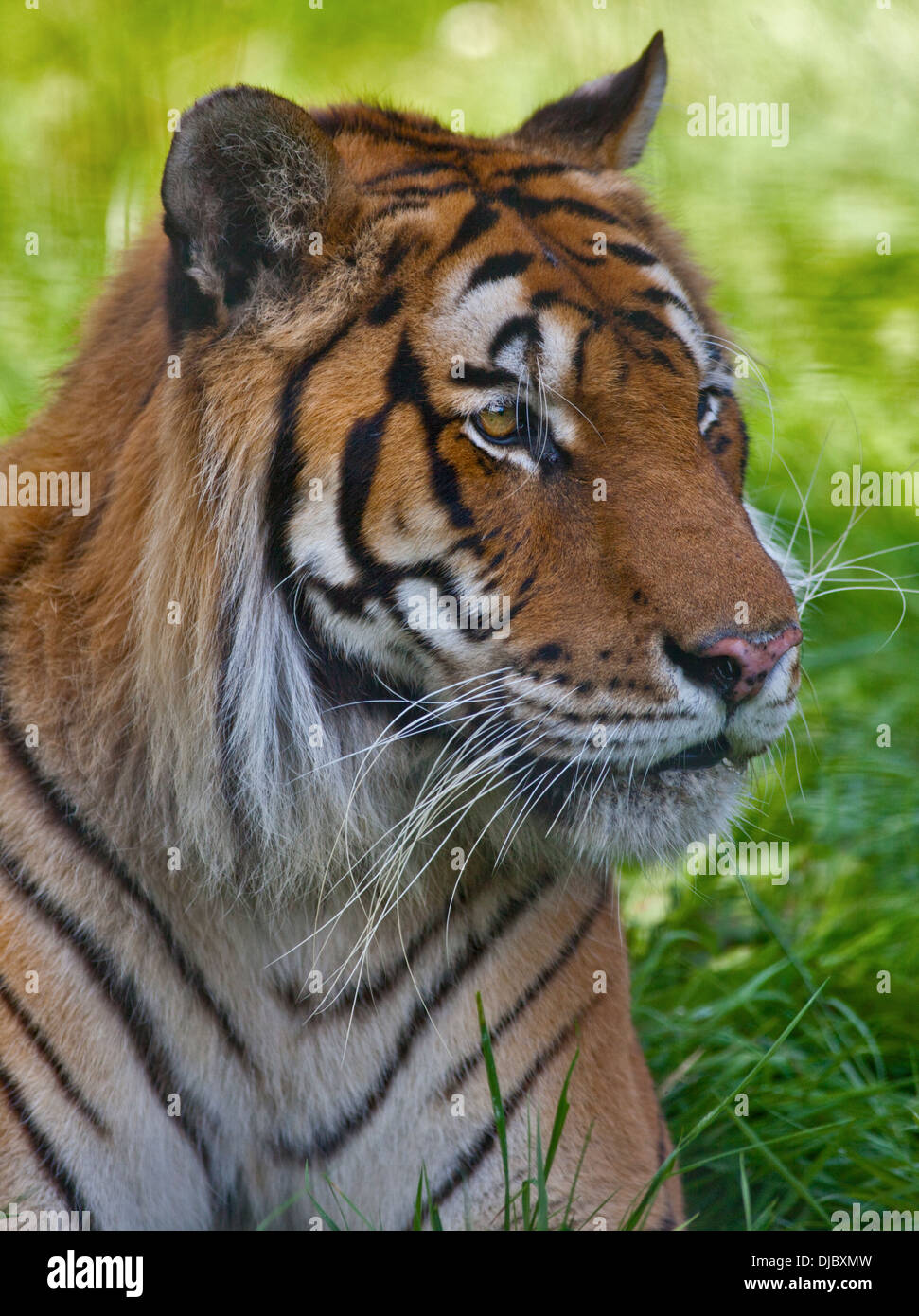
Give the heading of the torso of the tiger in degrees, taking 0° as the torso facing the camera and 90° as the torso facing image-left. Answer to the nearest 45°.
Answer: approximately 315°
